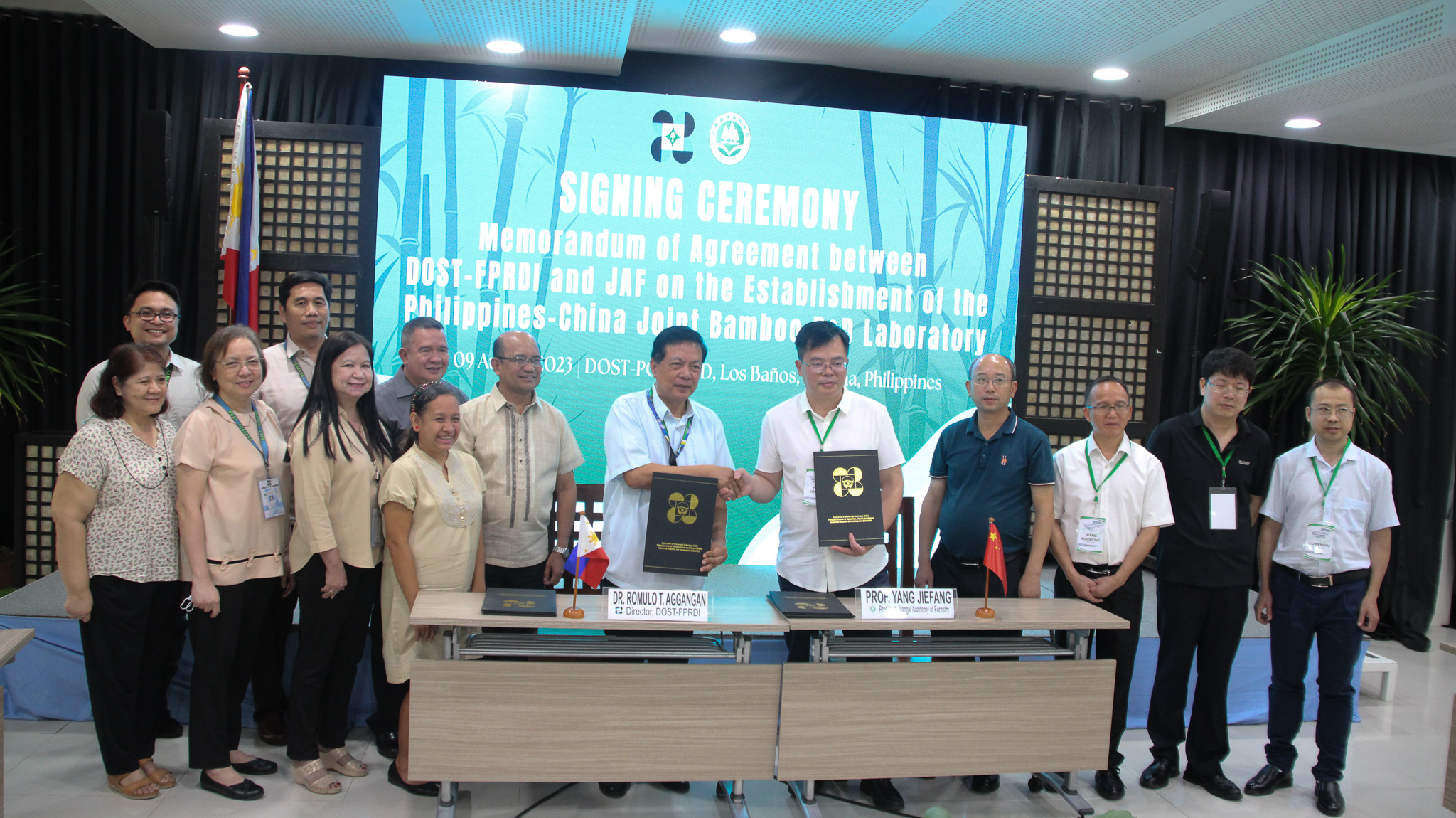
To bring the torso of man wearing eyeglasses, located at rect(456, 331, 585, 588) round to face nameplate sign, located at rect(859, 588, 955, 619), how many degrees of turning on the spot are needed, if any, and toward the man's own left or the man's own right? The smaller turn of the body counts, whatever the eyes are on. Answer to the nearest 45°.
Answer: approximately 45° to the man's own left

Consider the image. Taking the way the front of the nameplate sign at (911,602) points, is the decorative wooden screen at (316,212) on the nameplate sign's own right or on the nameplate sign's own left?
on the nameplate sign's own right

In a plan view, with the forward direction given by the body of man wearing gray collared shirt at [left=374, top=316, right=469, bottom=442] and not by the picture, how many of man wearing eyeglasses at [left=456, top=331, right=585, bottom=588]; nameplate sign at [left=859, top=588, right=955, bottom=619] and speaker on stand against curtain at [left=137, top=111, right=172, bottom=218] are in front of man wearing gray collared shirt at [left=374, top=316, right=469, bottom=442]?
2

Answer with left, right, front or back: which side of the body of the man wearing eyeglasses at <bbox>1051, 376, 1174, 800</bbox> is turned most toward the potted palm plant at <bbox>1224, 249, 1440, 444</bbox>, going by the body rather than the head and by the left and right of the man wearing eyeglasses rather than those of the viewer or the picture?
back

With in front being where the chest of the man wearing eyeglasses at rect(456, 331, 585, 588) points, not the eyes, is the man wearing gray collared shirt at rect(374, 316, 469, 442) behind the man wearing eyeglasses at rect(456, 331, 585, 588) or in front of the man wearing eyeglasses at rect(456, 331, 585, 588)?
behind

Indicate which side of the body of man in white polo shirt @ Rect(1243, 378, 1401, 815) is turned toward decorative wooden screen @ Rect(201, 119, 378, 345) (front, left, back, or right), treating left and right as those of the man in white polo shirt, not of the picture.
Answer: right
